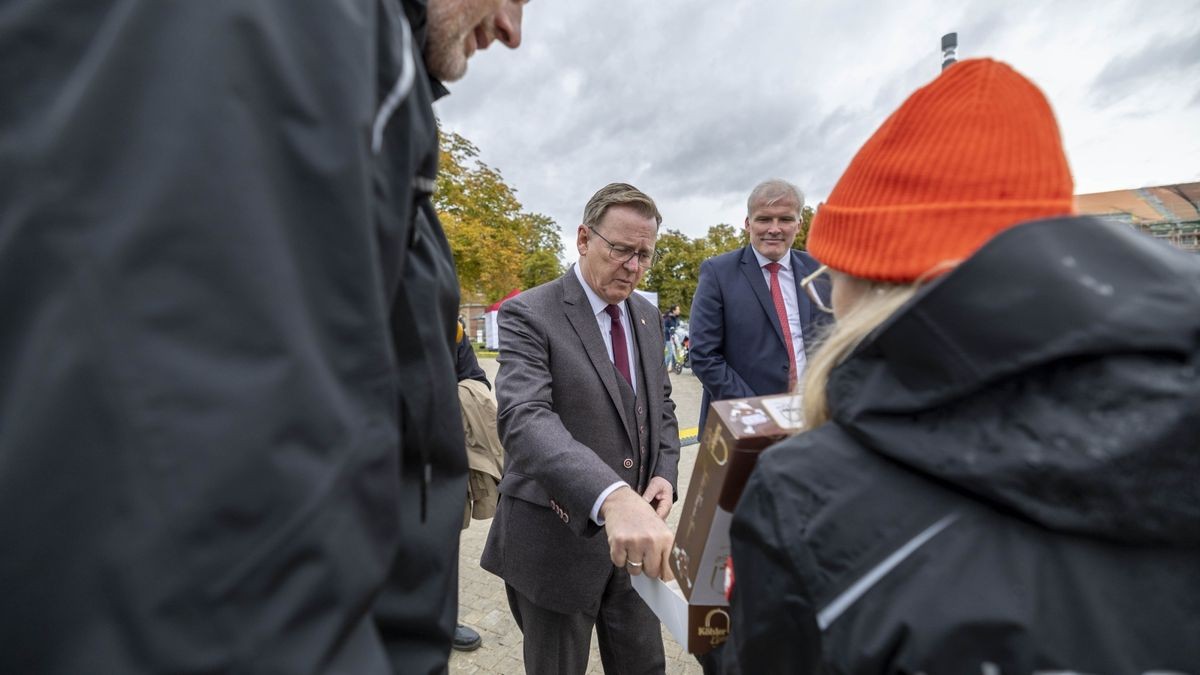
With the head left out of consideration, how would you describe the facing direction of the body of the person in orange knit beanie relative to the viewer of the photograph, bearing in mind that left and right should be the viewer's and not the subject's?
facing away from the viewer and to the left of the viewer

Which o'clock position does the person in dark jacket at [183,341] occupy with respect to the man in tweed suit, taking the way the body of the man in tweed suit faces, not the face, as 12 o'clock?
The person in dark jacket is roughly at 2 o'clock from the man in tweed suit.

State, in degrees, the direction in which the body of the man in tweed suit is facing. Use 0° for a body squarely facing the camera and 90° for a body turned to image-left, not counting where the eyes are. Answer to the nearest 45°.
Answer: approximately 315°

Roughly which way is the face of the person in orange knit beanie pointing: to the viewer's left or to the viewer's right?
to the viewer's left

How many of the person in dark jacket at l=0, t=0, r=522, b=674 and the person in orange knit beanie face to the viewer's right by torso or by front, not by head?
1

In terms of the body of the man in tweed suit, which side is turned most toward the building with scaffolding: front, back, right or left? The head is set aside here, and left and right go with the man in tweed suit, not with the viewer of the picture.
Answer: left

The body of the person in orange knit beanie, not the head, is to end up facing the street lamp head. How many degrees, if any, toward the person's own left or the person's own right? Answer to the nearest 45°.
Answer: approximately 45° to the person's own right

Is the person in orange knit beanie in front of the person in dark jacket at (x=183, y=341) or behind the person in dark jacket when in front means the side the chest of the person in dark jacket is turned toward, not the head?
in front

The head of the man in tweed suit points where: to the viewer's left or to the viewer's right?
to the viewer's right

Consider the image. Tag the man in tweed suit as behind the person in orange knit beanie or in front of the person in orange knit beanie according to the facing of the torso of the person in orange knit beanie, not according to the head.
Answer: in front

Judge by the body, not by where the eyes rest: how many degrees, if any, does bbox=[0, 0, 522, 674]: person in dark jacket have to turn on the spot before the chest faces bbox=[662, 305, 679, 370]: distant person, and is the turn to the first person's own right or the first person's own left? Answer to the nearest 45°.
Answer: approximately 45° to the first person's own left

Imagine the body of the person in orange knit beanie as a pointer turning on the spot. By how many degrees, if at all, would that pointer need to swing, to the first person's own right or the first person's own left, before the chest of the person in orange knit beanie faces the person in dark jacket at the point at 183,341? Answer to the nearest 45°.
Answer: approximately 90° to the first person's own left

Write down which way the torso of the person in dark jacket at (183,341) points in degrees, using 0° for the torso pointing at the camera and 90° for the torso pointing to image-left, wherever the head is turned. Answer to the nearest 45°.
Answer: approximately 270°

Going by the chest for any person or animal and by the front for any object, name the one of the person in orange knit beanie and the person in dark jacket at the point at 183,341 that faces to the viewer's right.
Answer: the person in dark jacket
